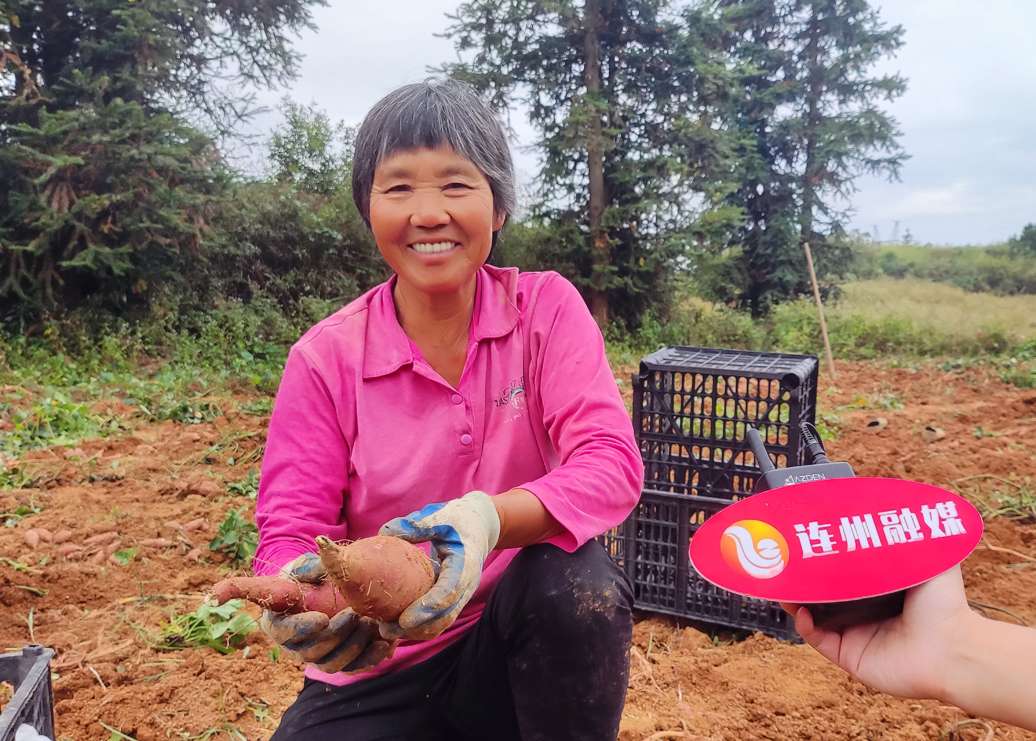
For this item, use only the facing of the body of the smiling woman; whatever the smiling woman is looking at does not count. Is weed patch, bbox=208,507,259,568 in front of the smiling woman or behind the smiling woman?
behind

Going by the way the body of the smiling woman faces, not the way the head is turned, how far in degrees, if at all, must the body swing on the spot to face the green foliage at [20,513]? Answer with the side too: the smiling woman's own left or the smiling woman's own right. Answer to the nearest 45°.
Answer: approximately 135° to the smiling woman's own right

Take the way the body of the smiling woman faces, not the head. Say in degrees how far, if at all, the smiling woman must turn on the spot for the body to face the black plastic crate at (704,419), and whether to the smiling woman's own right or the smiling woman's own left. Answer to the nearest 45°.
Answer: approximately 135° to the smiling woman's own left

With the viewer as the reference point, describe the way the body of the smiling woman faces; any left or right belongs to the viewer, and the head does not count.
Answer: facing the viewer

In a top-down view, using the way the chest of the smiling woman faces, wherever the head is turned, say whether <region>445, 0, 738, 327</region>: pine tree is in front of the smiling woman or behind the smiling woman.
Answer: behind

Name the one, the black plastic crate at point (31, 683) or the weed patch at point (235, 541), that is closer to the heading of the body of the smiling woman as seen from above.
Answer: the black plastic crate

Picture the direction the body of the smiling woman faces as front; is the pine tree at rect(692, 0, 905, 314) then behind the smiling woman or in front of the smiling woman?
behind

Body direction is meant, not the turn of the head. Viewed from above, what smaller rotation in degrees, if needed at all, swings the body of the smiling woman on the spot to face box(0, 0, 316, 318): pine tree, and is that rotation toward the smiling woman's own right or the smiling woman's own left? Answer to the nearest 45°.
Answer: approximately 135° to the smiling woman's own right

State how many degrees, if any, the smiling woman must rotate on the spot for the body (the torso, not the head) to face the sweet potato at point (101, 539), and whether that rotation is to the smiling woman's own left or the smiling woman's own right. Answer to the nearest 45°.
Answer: approximately 135° to the smiling woman's own right

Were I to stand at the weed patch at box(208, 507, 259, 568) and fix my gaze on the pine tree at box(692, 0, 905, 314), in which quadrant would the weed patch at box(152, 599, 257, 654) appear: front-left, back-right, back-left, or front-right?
back-right
